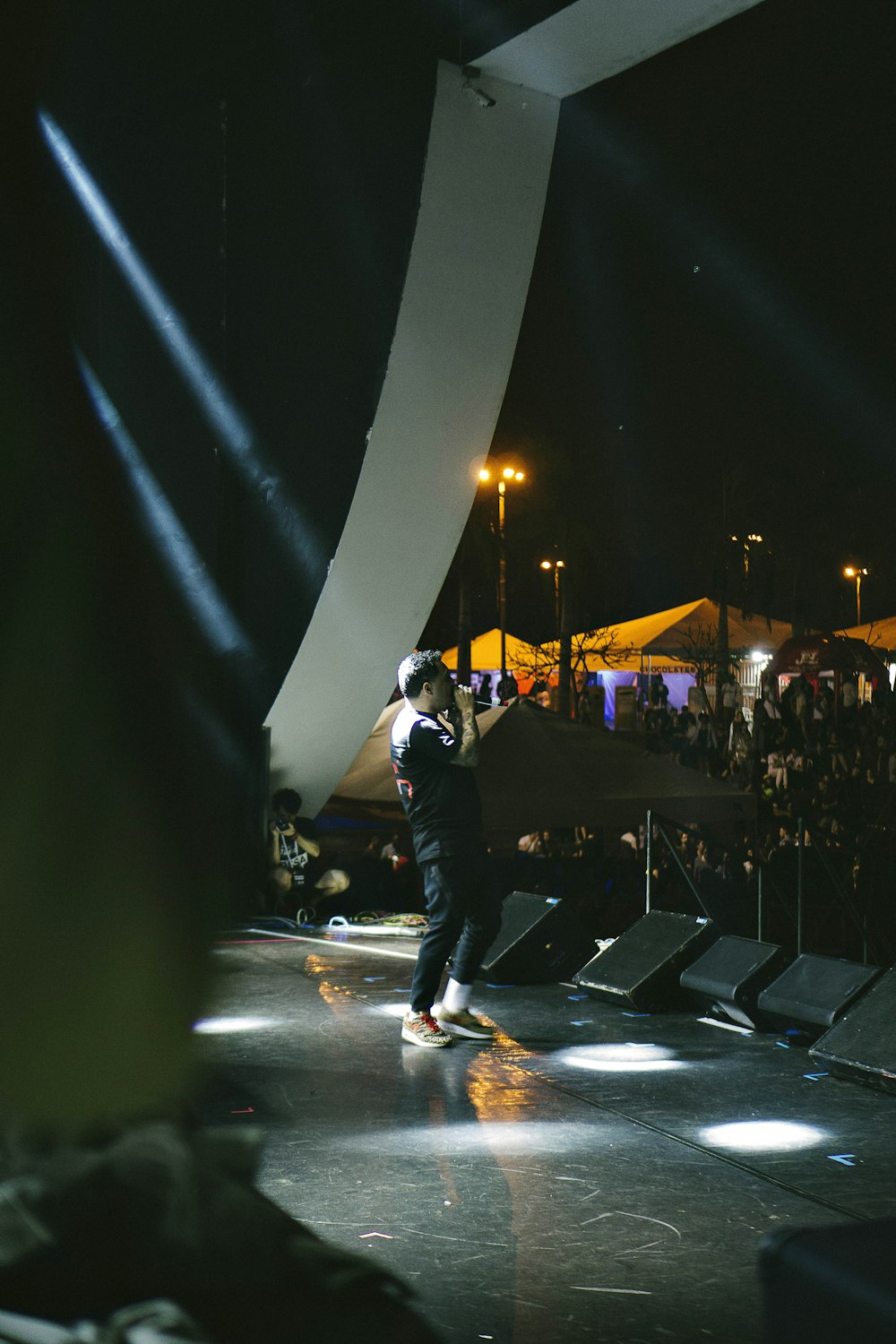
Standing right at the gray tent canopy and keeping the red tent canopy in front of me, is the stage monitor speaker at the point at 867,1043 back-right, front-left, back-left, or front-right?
back-right

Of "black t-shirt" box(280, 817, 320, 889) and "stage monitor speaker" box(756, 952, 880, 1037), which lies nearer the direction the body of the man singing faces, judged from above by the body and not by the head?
the stage monitor speaker

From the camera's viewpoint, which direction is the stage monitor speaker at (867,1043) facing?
to the viewer's left

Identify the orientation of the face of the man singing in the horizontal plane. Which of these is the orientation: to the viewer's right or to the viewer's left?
to the viewer's right

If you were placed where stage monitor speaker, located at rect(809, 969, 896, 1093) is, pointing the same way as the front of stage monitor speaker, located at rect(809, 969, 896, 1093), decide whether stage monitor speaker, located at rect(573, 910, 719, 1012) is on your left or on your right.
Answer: on your right

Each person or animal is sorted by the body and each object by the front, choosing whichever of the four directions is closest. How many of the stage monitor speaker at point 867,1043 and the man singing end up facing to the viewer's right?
1

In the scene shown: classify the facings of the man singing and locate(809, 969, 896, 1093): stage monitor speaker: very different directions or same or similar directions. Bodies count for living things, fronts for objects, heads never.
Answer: very different directions

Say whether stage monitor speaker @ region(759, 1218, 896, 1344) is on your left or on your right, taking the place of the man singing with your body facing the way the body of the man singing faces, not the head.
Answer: on your right

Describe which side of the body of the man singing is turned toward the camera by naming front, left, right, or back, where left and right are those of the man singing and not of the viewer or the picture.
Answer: right

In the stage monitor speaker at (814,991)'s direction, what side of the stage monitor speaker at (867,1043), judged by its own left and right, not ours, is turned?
right

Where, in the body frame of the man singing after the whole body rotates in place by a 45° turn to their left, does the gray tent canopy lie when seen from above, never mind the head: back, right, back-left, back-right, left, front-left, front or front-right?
front-left
